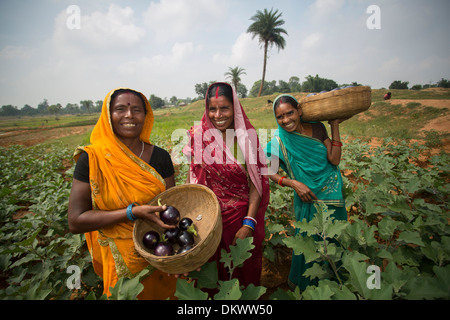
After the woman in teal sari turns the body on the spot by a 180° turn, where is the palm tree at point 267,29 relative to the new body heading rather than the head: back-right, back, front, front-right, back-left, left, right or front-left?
front

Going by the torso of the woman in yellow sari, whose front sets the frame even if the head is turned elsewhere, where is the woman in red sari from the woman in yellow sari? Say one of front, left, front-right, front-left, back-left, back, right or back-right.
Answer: left

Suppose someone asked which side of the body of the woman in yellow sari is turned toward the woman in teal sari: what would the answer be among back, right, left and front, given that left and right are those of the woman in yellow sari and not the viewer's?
left

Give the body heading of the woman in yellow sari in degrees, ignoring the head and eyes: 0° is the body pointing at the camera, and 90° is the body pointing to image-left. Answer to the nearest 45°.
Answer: approximately 0°

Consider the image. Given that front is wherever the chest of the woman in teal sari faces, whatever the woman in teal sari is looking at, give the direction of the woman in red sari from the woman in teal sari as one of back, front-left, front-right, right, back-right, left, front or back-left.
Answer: front-right

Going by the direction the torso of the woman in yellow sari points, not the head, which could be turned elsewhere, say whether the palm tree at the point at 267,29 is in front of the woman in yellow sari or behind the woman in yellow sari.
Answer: behind

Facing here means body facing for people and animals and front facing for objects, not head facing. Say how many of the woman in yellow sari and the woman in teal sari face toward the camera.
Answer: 2

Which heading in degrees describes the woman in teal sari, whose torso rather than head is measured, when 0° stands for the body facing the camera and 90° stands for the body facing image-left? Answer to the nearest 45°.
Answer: approximately 0°
